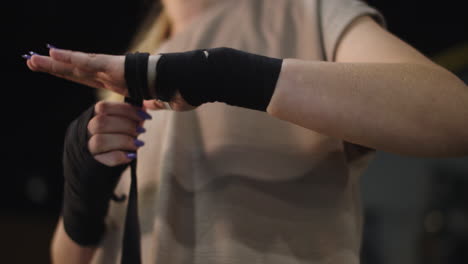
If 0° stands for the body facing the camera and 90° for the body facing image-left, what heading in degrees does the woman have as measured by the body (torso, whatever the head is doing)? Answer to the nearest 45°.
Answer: approximately 45°
